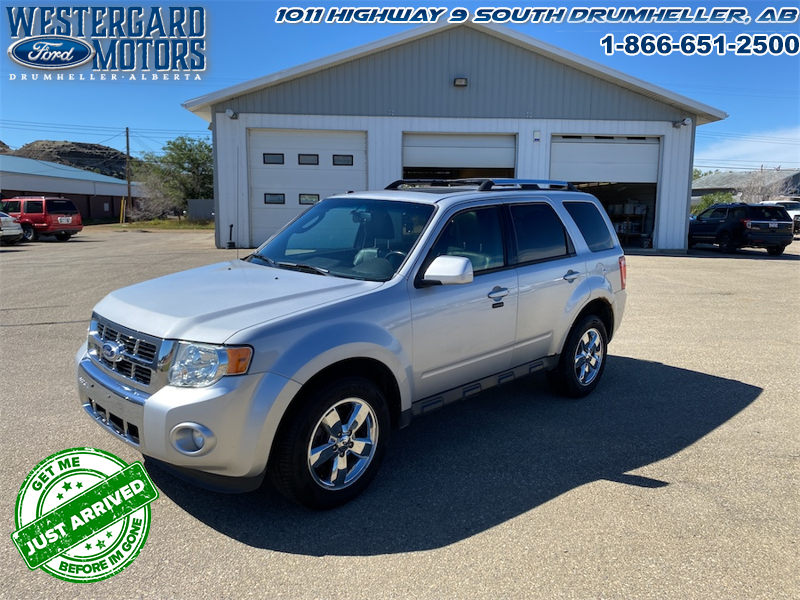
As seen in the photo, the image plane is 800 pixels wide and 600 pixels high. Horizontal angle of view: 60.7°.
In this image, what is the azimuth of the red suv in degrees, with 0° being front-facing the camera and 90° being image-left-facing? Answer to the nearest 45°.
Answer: approximately 135°

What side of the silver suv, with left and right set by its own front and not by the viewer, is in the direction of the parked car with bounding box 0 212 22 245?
right

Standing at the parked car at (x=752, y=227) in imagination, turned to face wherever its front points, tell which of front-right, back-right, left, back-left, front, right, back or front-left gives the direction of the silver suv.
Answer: back-left

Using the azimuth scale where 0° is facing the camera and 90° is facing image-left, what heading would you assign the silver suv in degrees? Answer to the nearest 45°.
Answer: approximately 45°

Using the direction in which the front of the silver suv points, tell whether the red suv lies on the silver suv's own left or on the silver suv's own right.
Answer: on the silver suv's own right

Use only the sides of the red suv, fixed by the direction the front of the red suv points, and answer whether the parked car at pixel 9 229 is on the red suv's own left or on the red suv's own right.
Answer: on the red suv's own left

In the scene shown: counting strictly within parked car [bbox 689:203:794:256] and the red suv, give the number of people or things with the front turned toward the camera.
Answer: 0

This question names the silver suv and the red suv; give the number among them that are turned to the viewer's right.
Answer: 0

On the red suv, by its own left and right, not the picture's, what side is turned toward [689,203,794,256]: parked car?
back

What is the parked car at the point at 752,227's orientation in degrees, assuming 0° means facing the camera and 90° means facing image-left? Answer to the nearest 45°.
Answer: approximately 135°

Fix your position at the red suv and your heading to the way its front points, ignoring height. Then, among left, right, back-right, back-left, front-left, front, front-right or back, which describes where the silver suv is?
back-left

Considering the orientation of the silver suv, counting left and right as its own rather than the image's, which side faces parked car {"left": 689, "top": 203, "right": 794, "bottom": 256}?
back
